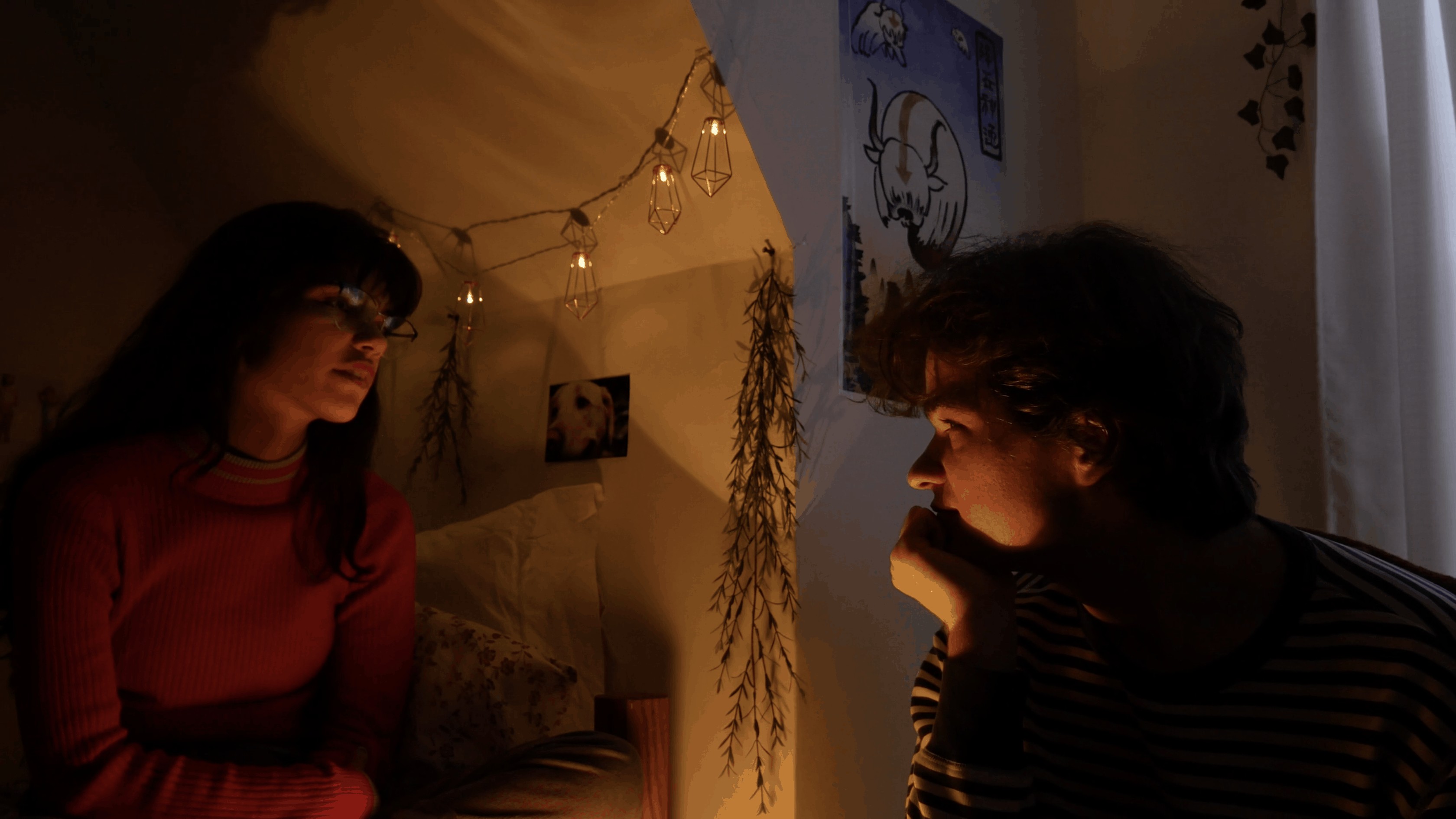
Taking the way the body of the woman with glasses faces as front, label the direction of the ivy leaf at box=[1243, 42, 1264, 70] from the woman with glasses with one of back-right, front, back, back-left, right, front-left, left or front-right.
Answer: front-left

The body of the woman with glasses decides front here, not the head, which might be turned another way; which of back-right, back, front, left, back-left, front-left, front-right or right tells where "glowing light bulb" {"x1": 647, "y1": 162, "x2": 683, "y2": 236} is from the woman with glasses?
front-left

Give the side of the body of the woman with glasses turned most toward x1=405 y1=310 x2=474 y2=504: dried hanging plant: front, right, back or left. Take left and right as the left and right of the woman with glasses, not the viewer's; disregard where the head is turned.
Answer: left

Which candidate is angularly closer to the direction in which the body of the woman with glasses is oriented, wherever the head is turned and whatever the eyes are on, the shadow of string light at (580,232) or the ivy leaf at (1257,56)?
the ivy leaf

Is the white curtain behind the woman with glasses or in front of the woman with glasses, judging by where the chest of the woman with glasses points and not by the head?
in front

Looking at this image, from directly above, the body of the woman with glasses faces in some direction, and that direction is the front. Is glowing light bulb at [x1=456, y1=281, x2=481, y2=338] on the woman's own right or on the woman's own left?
on the woman's own left

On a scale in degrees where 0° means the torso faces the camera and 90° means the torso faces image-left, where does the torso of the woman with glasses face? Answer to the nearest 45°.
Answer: approximately 315°

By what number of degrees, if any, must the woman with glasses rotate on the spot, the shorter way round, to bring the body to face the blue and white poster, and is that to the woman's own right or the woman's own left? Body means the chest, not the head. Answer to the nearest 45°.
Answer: approximately 45° to the woman's own left

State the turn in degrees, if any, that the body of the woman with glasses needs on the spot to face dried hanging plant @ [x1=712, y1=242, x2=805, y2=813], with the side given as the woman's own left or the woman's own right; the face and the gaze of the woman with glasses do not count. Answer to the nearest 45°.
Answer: approximately 45° to the woman's own left
